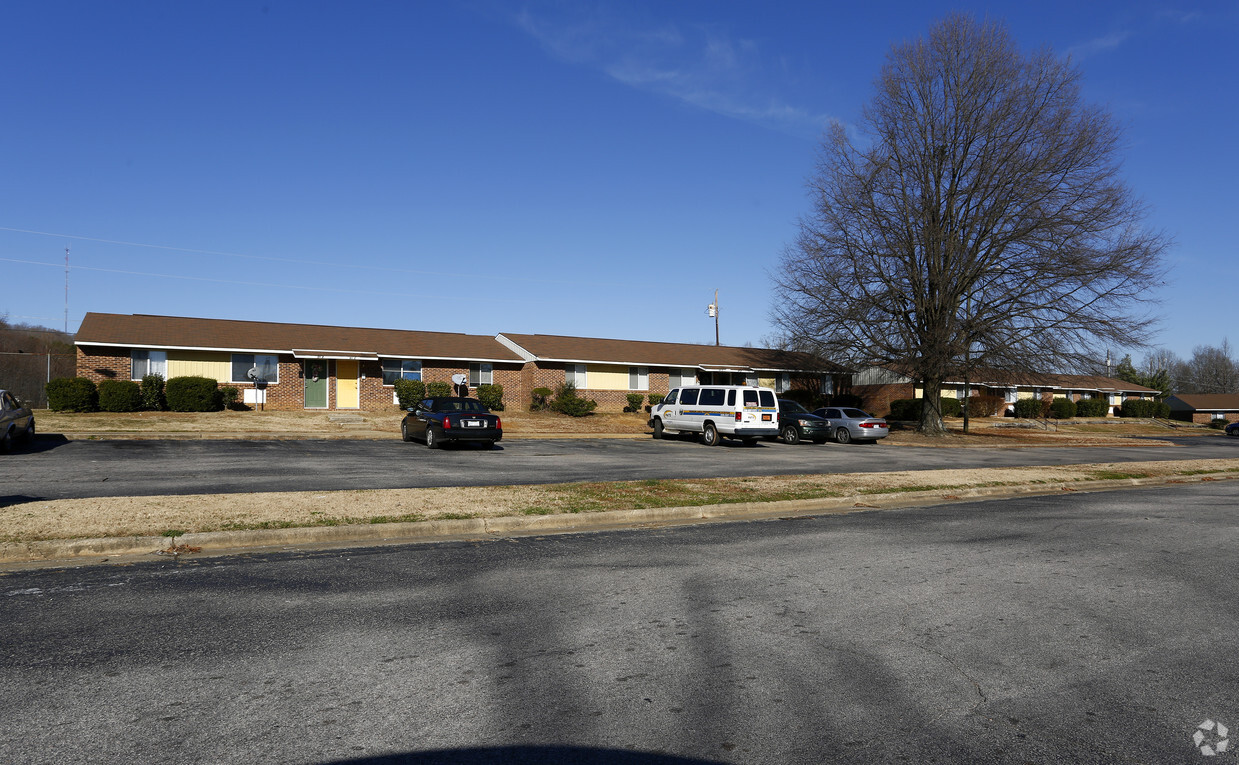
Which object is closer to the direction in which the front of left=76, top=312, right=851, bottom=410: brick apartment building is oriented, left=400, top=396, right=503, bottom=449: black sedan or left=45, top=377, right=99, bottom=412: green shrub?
the black sedan

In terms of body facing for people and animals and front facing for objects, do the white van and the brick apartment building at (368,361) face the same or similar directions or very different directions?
very different directions

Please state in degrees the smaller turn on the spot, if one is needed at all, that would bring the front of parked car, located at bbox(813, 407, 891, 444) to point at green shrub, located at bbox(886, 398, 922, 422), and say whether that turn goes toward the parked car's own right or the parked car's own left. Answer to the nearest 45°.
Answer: approximately 45° to the parked car's own right

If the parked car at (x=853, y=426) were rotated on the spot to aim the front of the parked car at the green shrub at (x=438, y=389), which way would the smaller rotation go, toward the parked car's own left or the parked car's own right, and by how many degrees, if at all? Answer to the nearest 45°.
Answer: approximately 45° to the parked car's own left

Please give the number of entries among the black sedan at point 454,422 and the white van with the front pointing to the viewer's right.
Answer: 0

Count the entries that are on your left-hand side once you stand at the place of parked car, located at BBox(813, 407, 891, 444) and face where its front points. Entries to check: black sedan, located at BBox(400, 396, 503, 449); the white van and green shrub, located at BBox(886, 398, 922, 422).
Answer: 2

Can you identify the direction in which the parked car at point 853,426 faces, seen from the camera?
facing away from the viewer and to the left of the viewer

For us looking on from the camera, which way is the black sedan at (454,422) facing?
facing away from the viewer and to the left of the viewer

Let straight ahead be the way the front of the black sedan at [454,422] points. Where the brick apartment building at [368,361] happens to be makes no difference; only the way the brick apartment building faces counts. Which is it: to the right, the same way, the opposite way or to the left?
the opposite way

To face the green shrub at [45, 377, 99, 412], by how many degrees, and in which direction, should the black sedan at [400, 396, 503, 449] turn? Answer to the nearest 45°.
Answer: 0° — it already faces it
